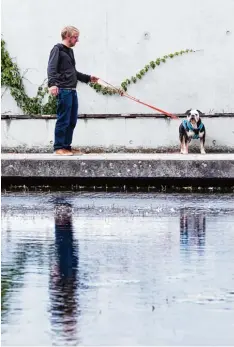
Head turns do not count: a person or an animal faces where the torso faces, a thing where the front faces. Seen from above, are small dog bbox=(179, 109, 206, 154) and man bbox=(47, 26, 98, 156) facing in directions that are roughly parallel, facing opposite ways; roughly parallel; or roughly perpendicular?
roughly perpendicular

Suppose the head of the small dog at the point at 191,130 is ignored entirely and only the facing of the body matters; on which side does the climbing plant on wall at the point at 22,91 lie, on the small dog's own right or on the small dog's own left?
on the small dog's own right

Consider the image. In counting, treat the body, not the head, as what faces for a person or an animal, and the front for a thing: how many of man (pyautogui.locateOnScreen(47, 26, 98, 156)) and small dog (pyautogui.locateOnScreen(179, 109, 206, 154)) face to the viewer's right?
1

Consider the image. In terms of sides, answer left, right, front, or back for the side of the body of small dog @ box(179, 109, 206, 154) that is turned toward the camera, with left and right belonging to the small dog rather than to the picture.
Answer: front

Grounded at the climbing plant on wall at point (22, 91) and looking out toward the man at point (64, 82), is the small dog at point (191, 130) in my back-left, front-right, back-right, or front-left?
front-left

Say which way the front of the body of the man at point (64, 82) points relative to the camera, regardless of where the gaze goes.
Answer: to the viewer's right

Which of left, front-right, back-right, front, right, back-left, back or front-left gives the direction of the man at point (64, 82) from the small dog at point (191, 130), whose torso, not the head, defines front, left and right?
front-right

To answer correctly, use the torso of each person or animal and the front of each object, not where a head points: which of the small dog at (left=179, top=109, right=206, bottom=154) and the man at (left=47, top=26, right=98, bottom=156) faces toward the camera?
the small dog
